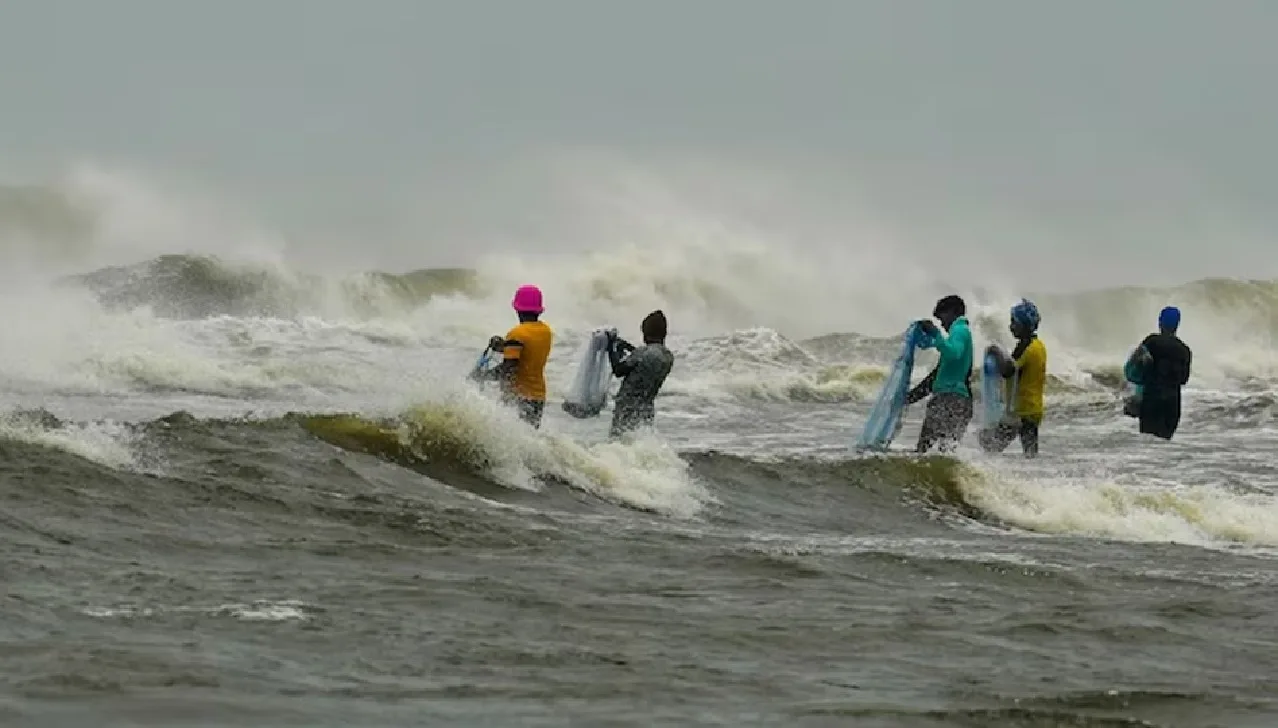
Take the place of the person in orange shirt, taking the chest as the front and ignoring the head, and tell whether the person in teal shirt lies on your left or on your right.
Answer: on your right

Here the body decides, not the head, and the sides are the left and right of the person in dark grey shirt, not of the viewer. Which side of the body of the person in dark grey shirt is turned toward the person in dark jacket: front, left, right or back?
right

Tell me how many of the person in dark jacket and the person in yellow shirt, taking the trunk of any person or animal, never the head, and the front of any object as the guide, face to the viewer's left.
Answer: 1

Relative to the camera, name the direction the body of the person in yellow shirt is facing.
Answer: to the viewer's left

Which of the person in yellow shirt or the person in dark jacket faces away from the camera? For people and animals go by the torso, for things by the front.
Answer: the person in dark jacket

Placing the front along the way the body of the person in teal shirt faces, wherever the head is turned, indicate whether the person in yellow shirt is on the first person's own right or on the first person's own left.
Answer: on the first person's own right

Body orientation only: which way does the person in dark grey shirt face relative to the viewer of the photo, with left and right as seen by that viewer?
facing away from the viewer and to the left of the viewer

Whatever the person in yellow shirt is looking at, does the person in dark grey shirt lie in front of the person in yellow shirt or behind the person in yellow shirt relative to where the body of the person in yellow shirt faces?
in front

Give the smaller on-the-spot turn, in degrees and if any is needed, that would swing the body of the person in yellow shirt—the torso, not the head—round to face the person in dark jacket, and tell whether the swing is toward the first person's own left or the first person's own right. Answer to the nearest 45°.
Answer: approximately 135° to the first person's own right

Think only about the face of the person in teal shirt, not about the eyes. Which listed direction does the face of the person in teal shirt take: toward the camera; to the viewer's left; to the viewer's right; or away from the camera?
to the viewer's left

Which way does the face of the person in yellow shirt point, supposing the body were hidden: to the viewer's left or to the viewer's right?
to the viewer's left

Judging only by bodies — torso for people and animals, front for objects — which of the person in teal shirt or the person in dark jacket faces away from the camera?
the person in dark jacket

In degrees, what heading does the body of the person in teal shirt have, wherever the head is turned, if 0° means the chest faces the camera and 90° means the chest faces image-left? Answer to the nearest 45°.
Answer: approximately 90°
